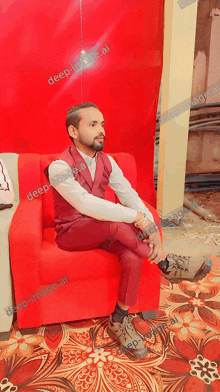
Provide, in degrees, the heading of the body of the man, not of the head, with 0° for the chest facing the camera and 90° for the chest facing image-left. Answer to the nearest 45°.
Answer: approximately 315°
